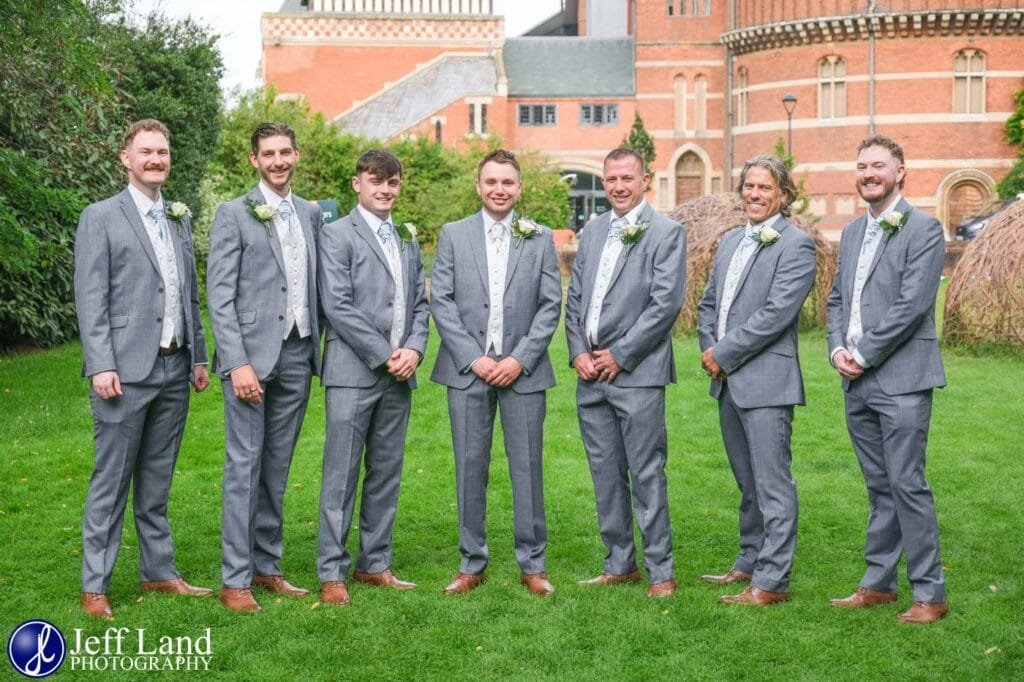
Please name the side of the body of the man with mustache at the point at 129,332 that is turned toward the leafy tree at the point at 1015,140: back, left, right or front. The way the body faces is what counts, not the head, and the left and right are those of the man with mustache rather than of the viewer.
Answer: left

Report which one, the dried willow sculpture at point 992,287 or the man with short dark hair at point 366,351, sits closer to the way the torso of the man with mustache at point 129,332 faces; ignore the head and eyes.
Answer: the man with short dark hair

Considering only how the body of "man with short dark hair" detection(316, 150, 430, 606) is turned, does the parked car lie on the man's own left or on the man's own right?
on the man's own left

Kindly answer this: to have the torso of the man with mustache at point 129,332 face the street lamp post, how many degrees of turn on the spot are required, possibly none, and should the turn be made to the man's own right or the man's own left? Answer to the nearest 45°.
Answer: approximately 90° to the man's own left

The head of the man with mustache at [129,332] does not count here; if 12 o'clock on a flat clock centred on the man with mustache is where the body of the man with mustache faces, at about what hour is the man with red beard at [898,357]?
The man with red beard is roughly at 11 o'clock from the man with mustache.

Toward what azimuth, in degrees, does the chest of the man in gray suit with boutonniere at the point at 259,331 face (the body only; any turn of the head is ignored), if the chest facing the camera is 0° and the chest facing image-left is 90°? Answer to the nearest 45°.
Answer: approximately 315°

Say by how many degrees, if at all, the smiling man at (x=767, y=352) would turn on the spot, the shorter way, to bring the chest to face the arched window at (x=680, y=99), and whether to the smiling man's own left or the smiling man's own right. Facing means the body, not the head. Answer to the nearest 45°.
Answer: approximately 135° to the smiling man's own right

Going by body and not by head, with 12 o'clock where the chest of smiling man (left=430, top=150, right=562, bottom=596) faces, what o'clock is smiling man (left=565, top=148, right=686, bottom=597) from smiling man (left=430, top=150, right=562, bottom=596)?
smiling man (left=565, top=148, right=686, bottom=597) is roughly at 9 o'clock from smiling man (left=430, top=150, right=562, bottom=596).

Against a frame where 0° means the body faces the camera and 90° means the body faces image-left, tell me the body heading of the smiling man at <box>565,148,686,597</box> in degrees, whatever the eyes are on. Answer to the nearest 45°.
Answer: approximately 45°
